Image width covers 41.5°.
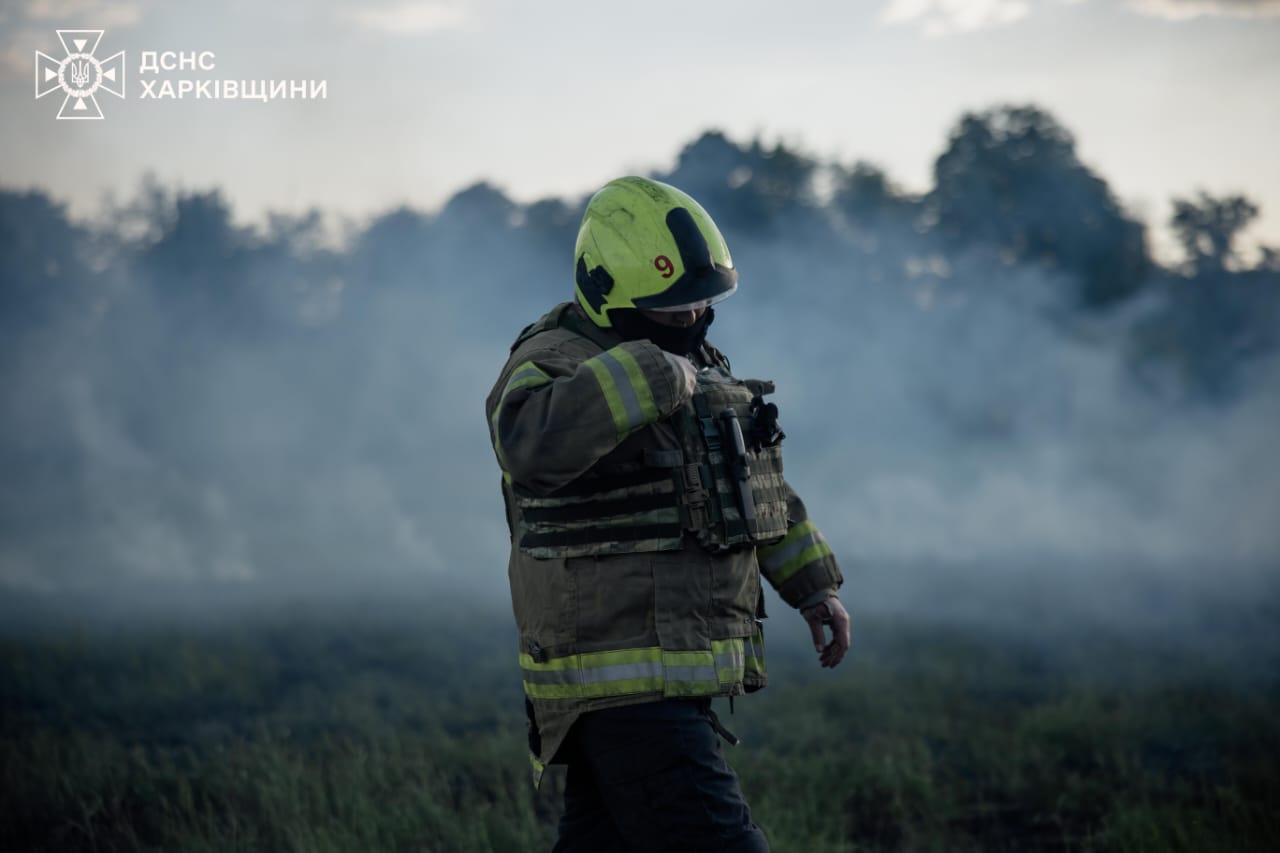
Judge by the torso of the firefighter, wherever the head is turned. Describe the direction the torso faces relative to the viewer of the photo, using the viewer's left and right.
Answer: facing the viewer and to the right of the viewer

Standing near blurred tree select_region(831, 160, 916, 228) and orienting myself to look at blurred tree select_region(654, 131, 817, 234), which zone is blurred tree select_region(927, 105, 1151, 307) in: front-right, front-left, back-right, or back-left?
back-left
